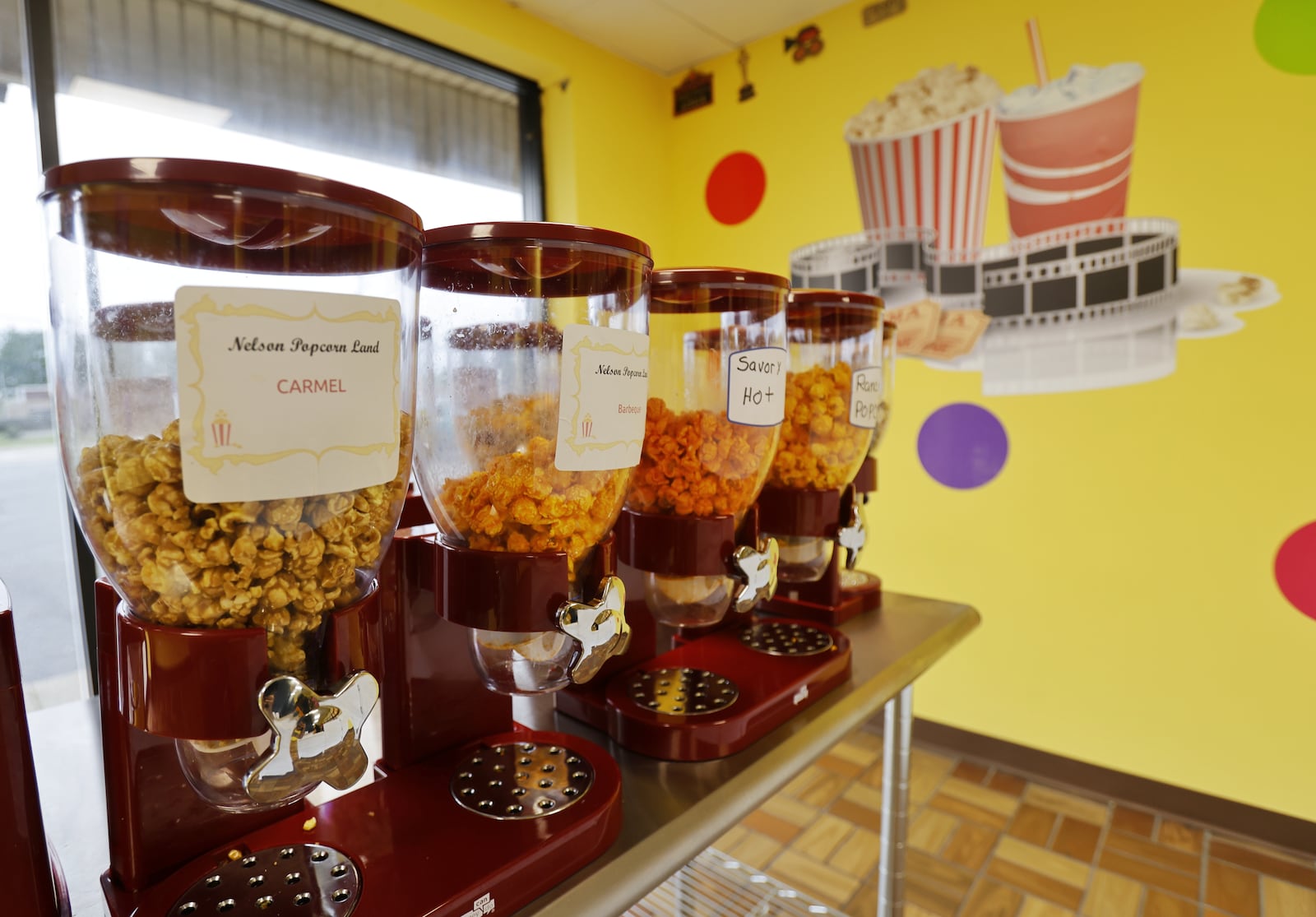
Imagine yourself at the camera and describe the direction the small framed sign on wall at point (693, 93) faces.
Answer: facing the viewer and to the left of the viewer

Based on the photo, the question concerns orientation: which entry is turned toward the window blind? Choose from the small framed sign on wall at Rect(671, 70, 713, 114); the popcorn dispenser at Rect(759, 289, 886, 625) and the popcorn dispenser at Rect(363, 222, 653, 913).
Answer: the small framed sign on wall

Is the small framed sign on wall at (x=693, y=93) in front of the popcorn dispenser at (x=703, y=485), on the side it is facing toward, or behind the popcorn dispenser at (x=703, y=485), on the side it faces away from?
behind

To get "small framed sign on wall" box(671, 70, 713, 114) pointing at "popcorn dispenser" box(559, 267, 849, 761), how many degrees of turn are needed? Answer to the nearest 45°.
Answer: approximately 45° to its left

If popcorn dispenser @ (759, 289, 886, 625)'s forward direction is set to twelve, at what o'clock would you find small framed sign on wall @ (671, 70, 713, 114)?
The small framed sign on wall is roughly at 7 o'clock from the popcorn dispenser.

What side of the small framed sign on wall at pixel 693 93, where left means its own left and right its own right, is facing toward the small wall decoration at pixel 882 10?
left

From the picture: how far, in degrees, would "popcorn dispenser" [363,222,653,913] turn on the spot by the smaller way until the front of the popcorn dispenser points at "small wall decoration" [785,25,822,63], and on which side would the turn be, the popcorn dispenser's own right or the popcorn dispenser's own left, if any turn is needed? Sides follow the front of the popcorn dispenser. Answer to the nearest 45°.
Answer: approximately 90° to the popcorn dispenser's own left

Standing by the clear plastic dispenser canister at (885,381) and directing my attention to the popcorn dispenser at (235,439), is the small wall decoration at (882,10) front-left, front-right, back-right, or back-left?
back-right

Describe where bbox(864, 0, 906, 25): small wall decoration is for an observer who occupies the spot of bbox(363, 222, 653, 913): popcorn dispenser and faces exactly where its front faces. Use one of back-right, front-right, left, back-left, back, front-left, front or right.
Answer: left

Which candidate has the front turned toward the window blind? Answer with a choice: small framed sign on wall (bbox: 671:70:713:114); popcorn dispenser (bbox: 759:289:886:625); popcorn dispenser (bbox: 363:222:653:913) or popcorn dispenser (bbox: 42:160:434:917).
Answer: the small framed sign on wall

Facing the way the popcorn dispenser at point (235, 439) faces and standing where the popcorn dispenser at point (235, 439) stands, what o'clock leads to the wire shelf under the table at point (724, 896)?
The wire shelf under the table is roughly at 9 o'clock from the popcorn dispenser.

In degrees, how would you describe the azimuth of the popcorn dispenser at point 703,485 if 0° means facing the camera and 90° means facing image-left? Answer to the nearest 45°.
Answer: approximately 315°

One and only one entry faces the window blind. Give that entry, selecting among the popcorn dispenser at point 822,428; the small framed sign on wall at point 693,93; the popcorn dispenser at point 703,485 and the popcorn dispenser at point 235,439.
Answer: the small framed sign on wall
